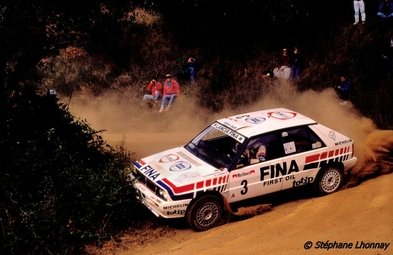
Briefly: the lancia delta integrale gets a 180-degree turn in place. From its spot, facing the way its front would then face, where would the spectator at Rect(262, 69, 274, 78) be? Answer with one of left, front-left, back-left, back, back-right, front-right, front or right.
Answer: front-left

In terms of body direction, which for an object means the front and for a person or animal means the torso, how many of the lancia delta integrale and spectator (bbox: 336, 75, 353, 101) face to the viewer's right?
0

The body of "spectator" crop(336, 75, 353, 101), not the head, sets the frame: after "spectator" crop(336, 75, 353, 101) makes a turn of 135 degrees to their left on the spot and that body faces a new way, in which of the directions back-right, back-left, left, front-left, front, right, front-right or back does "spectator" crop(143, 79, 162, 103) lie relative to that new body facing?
back

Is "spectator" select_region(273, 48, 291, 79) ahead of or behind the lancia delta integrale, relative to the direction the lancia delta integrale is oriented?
behind

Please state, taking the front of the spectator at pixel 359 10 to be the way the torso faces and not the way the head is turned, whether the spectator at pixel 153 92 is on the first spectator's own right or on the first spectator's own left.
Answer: on the first spectator's own right

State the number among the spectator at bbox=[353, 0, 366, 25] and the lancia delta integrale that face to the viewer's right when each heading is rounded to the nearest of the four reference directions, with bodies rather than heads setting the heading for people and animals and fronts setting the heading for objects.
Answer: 0

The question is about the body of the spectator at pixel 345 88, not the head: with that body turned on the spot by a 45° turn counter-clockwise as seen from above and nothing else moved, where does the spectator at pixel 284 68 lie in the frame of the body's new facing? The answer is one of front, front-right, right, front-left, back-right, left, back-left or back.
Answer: back-right

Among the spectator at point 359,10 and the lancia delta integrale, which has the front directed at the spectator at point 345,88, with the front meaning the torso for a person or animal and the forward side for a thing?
the spectator at point 359,10

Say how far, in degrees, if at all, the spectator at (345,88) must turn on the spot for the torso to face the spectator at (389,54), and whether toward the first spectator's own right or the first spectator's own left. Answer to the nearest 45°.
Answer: approximately 180°

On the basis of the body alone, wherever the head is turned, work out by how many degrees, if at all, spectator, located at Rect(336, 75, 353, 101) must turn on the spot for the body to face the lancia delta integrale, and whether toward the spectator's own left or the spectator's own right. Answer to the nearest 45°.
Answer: approximately 45° to the spectator's own left

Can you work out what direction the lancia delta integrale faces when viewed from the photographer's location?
facing the viewer and to the left of the viewer

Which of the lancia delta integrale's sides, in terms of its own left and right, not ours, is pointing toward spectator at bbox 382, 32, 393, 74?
back

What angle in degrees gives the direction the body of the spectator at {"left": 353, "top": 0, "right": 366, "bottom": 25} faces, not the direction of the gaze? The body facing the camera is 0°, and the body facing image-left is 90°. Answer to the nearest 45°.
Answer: approximately 0°

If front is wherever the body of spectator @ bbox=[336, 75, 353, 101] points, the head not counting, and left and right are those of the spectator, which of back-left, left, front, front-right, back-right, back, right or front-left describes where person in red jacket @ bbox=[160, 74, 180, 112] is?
front-right

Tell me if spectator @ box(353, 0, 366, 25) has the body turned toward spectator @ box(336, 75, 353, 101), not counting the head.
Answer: yes
